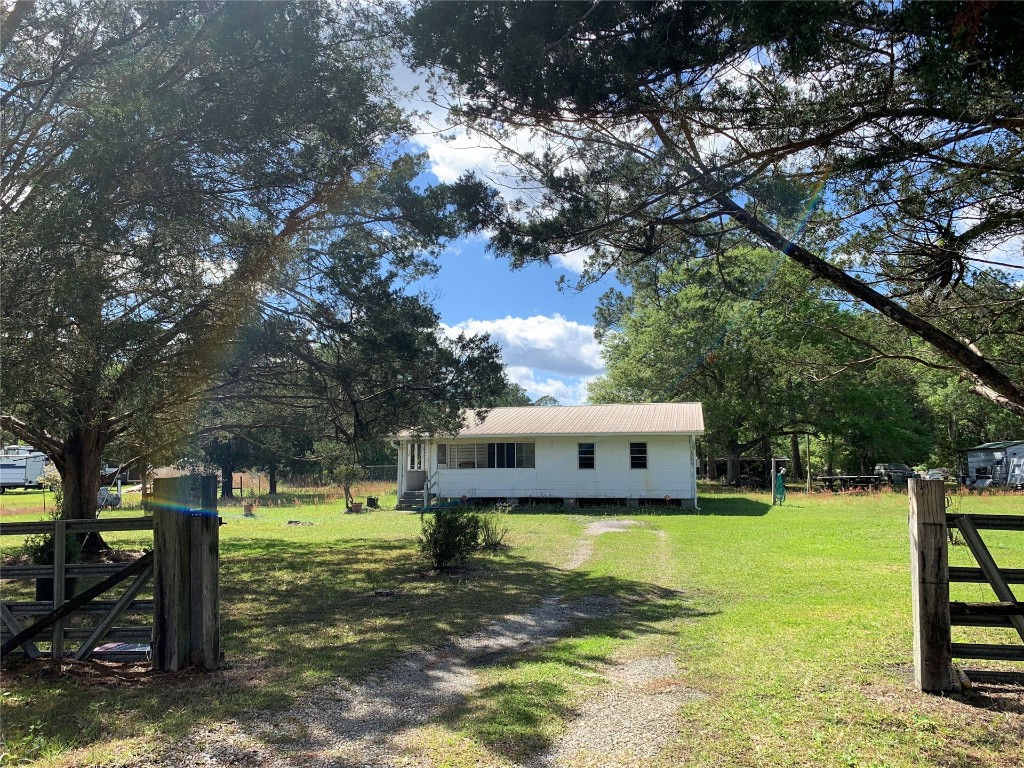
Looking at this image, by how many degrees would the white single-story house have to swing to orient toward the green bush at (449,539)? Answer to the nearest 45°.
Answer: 0° — it already faces it

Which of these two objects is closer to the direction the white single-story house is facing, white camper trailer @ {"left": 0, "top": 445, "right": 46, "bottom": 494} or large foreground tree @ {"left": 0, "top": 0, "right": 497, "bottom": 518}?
the large foreground tree

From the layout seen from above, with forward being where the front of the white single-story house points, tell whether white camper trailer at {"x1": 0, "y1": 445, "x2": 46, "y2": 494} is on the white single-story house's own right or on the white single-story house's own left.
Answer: on the white single-story house's own right

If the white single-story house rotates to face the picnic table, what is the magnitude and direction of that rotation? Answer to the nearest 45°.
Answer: approximately 135° to its left

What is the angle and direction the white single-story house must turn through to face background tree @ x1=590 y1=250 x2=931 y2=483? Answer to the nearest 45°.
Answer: approximately 135° to its left

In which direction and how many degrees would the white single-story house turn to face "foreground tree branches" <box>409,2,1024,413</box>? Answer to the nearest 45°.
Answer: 0° — it already faces it

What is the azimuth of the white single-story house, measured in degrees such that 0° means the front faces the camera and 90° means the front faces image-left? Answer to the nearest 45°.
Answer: approximately 0°

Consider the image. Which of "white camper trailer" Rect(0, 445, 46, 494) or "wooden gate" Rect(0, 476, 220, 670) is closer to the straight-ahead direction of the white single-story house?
the wooden gate
